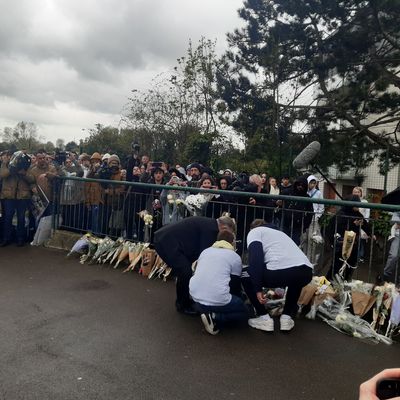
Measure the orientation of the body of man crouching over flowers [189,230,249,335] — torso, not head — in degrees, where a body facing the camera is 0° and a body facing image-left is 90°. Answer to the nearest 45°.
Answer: approximately 225°

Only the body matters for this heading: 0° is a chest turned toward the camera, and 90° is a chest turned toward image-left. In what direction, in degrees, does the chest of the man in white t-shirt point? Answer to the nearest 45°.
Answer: approximately 135°

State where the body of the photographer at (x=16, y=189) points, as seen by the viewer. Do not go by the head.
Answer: toward the camera

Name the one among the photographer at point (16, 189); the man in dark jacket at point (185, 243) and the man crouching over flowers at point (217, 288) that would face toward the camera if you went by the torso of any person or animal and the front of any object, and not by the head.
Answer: the photographer

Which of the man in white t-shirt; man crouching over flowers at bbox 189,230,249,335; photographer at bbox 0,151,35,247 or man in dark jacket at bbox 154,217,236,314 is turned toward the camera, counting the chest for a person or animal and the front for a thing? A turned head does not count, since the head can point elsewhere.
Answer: the photographer

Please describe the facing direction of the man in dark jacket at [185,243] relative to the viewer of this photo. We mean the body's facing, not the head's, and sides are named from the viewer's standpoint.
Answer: facing to the right of the viewer

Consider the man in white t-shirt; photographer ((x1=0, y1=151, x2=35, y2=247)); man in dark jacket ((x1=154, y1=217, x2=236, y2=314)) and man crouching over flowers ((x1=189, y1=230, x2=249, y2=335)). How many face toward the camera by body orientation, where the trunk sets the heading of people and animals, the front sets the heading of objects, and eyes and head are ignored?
1

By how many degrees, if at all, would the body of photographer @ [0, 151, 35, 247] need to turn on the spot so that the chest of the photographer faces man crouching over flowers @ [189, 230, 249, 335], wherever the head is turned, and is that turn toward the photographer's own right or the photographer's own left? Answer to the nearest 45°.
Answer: approximately 45° to the photographer's own left

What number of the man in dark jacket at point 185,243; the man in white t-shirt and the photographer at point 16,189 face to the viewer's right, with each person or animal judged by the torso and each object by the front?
1

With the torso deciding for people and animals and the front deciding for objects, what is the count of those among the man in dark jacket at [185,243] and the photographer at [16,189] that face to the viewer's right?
1

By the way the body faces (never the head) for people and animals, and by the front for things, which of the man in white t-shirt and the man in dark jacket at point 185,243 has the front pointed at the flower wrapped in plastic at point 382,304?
the man in dark jacket

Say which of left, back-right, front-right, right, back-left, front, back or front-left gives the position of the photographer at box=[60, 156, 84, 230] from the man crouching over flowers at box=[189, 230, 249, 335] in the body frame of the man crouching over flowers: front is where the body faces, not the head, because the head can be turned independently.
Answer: left

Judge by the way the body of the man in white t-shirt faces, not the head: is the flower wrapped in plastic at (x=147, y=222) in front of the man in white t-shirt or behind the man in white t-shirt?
in front

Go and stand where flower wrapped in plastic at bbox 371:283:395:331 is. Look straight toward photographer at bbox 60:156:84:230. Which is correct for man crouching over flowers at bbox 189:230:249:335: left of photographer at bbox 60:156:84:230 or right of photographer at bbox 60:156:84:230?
left

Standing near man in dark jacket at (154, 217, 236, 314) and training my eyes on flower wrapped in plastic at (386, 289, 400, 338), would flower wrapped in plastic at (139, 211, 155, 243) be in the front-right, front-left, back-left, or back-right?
back-left

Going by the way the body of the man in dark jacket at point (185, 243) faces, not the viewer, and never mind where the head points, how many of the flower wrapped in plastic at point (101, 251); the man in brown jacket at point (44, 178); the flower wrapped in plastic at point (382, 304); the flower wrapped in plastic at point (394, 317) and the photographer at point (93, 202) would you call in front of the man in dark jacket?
2
